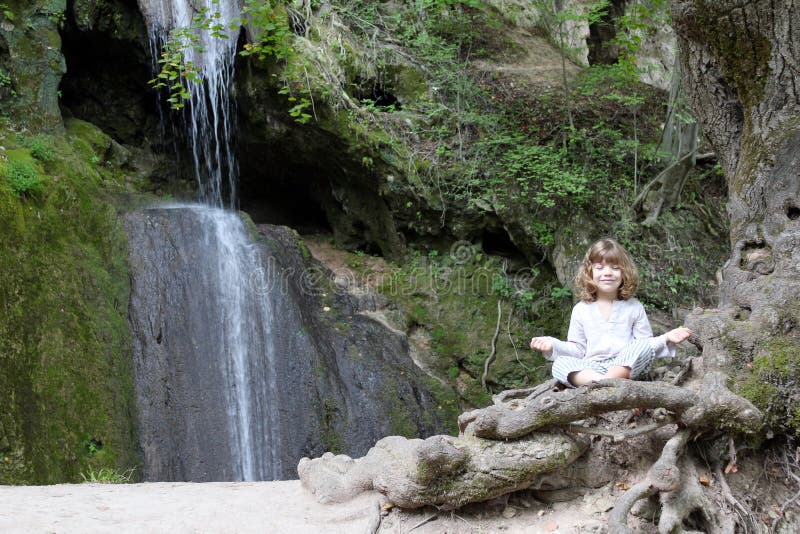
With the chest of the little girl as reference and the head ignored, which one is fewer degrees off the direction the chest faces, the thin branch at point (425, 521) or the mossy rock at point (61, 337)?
the thin branch

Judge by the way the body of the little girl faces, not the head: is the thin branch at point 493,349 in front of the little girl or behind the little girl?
behind

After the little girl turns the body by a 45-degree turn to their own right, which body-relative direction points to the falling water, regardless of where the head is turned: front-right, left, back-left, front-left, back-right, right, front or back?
right

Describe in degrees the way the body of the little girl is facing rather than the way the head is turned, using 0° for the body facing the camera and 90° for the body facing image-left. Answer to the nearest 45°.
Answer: approximately 0°

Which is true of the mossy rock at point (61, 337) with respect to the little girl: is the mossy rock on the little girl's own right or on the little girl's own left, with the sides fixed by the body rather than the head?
on the little girl's own right

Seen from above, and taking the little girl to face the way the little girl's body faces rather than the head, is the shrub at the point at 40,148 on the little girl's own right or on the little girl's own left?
on the little girl's own right

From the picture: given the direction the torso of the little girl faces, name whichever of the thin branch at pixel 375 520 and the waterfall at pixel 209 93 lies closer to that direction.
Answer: the thin branch
